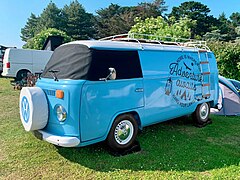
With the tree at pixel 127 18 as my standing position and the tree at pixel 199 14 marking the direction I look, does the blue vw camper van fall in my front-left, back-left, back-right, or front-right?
back-right

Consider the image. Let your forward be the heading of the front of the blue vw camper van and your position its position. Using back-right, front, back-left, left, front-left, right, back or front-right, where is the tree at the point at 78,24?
back-right

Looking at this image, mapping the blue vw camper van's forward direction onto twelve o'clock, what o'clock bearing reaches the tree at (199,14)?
The tree is roughly at 5 o'clock from the blue vw camper van.

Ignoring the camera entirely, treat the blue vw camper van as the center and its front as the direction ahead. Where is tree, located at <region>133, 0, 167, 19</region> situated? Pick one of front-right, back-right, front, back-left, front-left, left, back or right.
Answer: back-right
